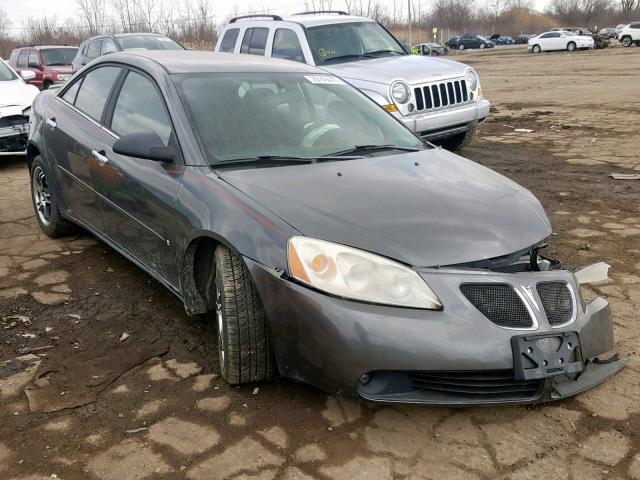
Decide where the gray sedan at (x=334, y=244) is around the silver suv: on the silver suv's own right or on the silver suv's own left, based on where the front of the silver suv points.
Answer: on the silver suv's own right

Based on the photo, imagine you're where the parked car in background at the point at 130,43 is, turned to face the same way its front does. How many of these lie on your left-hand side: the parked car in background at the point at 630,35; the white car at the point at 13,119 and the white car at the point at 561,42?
2

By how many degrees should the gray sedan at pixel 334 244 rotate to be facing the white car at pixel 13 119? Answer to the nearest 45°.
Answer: approximately 180°

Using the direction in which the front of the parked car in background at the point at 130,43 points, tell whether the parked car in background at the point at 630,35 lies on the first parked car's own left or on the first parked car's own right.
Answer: on the first parked car's own left

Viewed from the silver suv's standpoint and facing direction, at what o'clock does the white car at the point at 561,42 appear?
The white car is roughly at 8 o'clock from the silver suv.

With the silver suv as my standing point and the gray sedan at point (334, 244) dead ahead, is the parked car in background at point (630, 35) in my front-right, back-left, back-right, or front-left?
back-left
